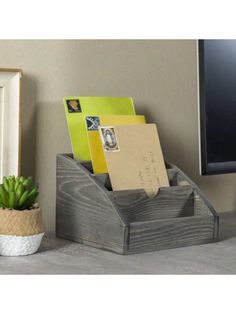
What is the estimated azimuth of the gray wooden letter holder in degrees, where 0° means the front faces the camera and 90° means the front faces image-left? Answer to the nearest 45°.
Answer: approximately 315°
